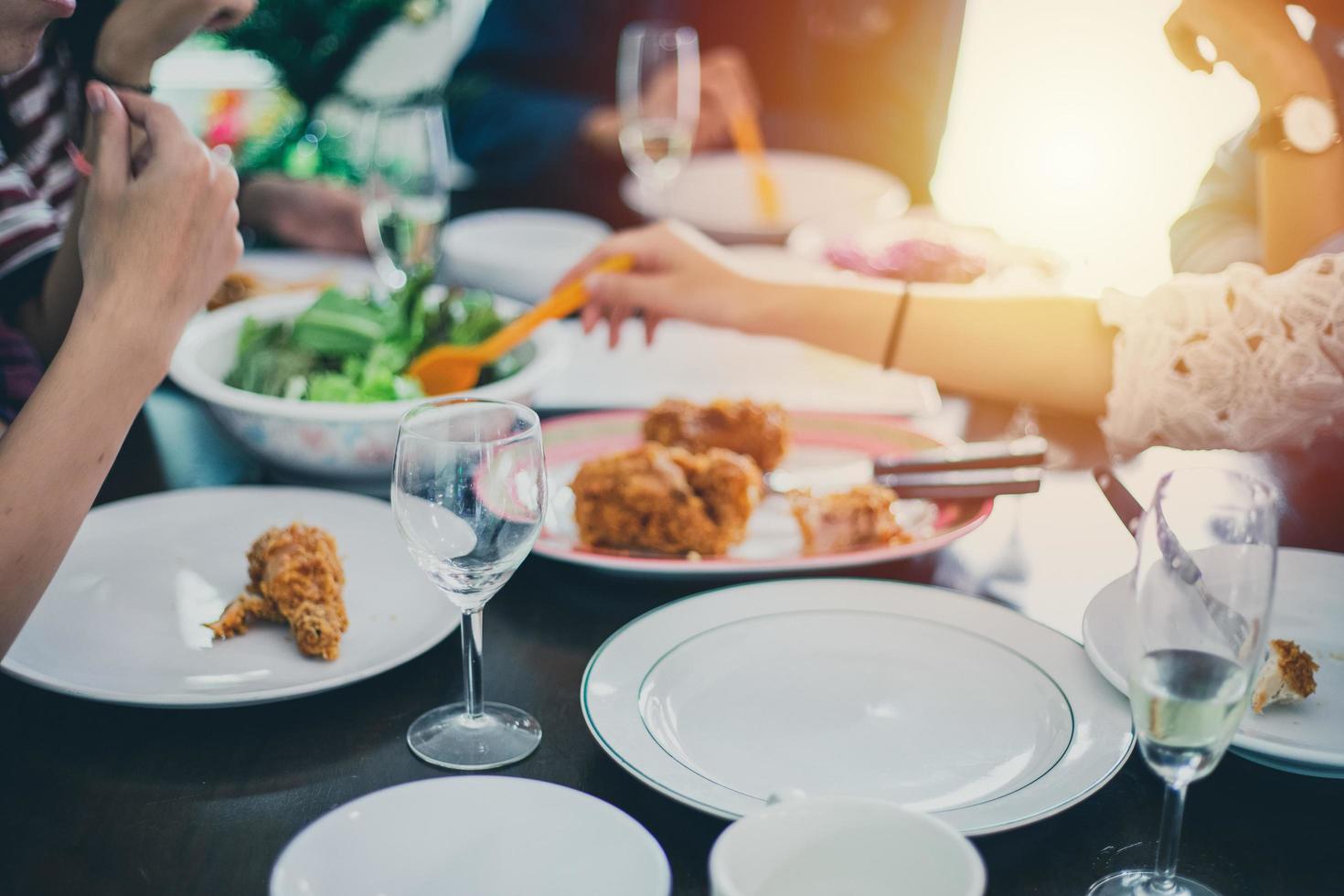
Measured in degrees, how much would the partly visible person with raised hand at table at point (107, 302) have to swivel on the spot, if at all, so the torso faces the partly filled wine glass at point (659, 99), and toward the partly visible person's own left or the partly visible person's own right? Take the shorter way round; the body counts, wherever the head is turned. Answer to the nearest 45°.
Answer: approximately 45° to the partly visible person's own left

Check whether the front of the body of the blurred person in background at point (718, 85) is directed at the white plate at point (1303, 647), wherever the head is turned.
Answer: yes

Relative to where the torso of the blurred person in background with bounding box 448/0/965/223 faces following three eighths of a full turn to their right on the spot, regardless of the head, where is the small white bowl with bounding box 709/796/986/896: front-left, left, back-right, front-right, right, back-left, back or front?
back-left

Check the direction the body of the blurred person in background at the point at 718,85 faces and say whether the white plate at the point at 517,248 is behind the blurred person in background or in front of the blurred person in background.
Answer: in front

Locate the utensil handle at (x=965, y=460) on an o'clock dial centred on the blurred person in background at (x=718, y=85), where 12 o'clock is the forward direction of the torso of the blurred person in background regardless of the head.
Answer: The utensil handle is roughly at 12 o'clock from the blurred person in background.

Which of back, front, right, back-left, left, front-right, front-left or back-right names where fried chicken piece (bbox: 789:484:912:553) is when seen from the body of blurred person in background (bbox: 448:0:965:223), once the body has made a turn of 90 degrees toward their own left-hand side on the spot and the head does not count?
right

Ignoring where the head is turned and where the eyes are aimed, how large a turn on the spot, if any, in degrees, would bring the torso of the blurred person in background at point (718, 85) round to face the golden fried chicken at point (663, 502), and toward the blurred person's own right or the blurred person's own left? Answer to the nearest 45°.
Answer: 0° — they already face it

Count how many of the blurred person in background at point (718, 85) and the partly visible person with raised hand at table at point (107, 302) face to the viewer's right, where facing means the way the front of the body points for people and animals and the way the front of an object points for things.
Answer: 1

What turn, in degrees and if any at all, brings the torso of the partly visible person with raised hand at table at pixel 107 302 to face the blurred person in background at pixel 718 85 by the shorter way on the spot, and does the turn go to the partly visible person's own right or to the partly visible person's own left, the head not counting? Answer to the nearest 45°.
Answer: approximately 45° to the partly visible person's own left

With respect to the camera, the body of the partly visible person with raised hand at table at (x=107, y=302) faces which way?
to the viewer's right

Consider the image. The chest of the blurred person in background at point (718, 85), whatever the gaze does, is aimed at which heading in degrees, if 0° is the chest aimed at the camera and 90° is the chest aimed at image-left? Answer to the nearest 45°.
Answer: approximately 0°
